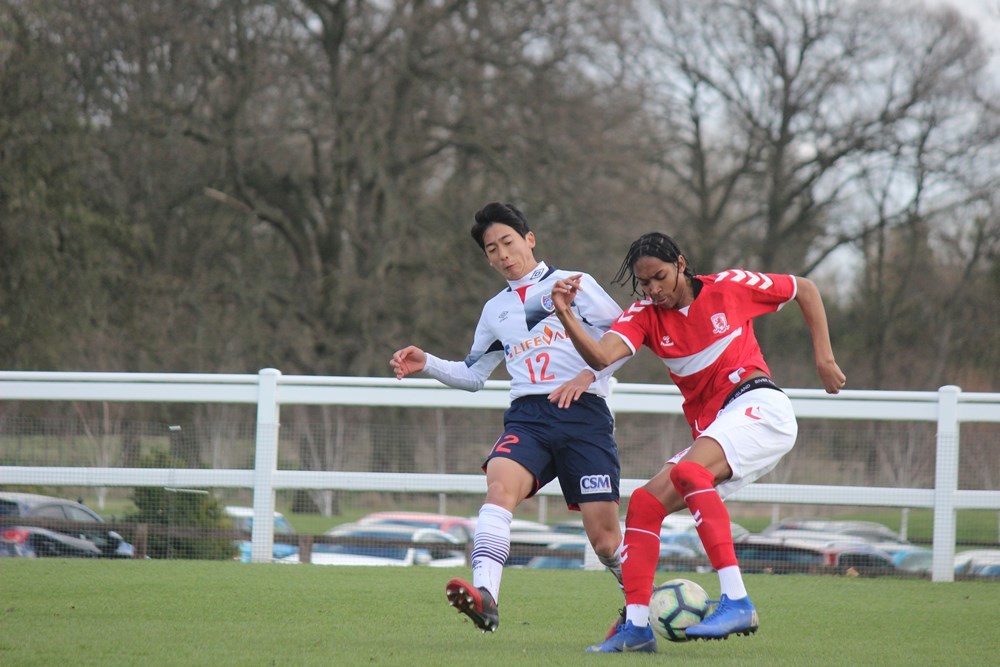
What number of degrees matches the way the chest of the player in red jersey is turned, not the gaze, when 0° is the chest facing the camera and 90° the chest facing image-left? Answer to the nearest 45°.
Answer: approximately 45°

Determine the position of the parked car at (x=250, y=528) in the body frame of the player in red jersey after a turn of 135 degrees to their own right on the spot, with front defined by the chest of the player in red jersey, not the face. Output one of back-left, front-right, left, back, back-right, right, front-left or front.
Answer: front-left

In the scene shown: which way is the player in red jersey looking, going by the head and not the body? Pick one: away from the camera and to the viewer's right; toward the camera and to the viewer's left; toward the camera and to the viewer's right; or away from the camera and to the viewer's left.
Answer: toward the camera and to the viewer's left

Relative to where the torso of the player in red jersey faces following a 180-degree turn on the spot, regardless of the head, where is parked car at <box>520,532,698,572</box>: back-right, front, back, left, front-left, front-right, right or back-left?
front-left
